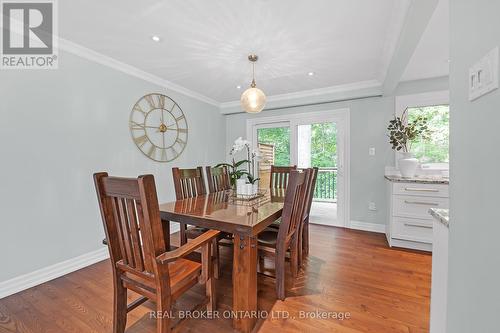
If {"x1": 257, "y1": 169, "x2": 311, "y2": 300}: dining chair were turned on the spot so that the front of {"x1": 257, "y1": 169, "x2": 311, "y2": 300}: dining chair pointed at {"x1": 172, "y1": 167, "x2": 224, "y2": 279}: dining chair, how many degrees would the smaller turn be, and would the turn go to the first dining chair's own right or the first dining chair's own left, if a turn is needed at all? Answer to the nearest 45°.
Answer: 0° — it already faces it

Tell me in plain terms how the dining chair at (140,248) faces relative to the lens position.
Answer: facing away from the viewer and to the right of the viewer

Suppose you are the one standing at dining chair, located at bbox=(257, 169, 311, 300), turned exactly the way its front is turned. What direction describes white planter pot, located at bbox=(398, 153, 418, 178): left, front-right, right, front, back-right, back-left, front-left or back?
right

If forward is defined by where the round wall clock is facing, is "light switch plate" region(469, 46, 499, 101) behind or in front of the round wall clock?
in front

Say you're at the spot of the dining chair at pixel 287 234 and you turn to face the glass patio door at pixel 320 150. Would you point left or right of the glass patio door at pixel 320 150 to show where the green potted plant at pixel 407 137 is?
right

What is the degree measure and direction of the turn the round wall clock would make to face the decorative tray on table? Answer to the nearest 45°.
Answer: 0° — it already faces it

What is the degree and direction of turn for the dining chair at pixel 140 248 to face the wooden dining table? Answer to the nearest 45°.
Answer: approximately 45° to its right

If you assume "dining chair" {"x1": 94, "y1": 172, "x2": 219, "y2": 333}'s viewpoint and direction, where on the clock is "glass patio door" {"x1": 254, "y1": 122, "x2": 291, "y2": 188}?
The glass patio door is roughly at 12 o'clock from the dining chair.

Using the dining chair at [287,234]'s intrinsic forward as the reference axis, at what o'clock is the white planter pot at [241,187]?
The white planter pot is roughly at 12 o'clock from the dining chair.

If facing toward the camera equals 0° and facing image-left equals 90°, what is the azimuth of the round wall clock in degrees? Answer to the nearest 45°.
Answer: approximately 315°

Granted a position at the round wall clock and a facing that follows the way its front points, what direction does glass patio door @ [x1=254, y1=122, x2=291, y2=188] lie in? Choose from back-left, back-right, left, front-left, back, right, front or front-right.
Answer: front-left

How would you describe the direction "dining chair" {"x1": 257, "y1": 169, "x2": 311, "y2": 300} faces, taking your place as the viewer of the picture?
facing away from the viewer and to the left of the viewer

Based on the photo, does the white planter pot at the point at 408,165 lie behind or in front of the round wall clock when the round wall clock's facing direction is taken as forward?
in front

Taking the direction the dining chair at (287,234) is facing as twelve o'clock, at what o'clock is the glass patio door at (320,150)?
The glass patio door is roughly at 2 o'clock from the dining chair.

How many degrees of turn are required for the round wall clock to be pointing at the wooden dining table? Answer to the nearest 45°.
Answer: approximately 45° to its right
